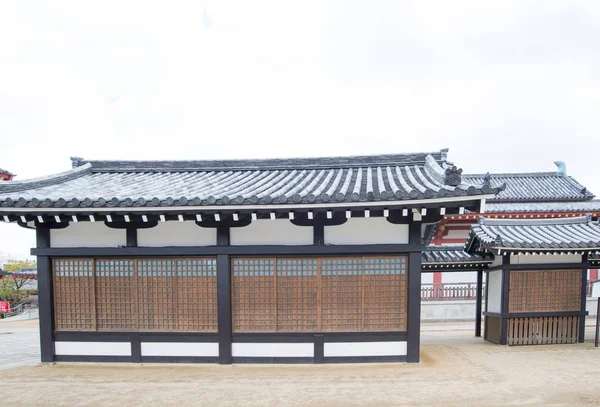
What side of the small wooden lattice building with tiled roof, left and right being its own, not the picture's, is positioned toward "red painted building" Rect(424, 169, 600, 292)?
back

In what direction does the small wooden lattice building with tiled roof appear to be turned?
toward the camera
